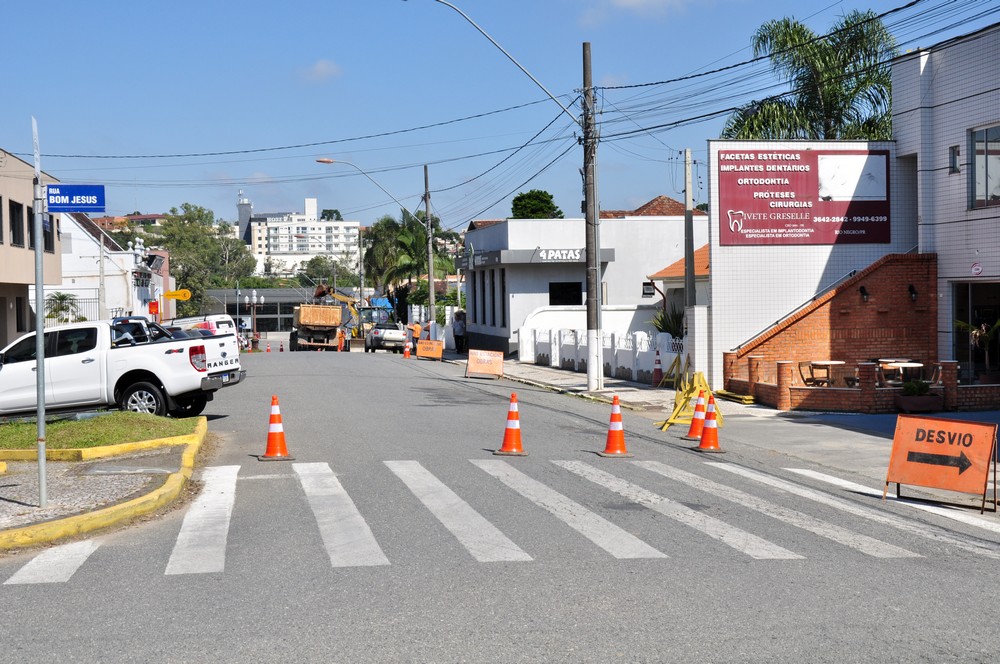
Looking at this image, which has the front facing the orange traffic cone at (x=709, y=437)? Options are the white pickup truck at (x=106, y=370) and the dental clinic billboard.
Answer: the dental clinic billboard

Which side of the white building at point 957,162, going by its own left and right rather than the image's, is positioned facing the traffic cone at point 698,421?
front

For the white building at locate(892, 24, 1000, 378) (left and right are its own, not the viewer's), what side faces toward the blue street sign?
front

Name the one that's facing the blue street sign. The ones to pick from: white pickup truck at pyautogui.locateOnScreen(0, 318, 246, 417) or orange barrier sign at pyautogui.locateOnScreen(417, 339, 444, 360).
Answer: the orange barrier sign

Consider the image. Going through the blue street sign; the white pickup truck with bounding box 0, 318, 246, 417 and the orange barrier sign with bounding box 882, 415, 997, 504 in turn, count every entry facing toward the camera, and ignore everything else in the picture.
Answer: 2

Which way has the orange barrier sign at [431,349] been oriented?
toward the camera

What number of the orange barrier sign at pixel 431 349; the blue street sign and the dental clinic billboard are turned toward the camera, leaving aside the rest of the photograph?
3

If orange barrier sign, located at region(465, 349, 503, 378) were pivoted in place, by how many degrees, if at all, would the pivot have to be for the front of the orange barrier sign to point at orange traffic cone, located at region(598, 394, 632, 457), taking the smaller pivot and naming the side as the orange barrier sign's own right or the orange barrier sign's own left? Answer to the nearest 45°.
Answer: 0° — it already faces it

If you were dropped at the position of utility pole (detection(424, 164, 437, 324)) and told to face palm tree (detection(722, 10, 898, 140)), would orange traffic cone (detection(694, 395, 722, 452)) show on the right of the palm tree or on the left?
right

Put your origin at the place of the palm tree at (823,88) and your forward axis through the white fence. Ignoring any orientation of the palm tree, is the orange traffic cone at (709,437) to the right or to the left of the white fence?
left

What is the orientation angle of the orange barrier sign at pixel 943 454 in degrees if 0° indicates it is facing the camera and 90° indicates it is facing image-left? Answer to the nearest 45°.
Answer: approximately 0°

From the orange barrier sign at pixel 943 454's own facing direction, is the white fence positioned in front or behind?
behind

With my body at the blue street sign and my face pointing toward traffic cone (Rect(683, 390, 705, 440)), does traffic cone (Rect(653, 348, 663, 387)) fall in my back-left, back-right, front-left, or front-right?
front-left

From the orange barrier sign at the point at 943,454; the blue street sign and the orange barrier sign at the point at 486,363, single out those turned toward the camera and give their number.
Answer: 3
